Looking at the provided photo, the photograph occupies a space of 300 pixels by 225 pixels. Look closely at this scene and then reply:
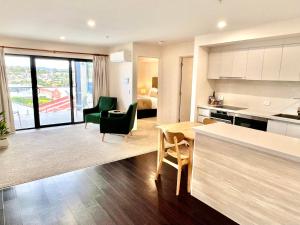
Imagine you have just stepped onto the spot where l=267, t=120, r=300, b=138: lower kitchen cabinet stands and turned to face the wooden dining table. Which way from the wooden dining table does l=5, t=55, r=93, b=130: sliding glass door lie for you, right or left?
right

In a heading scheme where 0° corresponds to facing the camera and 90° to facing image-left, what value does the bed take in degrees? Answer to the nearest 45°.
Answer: approximately 45°

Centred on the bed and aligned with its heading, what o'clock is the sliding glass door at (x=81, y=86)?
The sliding glass door is roughly at 1 o'clock from the bed.

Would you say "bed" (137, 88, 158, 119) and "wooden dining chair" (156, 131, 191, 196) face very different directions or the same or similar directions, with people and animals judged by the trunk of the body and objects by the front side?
very different directions

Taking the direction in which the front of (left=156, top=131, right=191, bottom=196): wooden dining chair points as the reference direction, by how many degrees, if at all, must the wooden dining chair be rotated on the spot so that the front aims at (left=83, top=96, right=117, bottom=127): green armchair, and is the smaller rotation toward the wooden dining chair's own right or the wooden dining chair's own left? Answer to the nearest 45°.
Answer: approximately 90° to the wooden dining chair's own left

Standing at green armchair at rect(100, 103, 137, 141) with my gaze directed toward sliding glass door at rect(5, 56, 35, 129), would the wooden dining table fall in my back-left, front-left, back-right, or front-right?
back-left

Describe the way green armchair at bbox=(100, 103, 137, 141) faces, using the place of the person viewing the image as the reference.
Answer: facing to the left of the viewer

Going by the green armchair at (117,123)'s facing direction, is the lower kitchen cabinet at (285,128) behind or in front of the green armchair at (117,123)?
behind

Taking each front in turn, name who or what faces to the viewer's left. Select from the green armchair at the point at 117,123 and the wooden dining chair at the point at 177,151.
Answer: the green armchair

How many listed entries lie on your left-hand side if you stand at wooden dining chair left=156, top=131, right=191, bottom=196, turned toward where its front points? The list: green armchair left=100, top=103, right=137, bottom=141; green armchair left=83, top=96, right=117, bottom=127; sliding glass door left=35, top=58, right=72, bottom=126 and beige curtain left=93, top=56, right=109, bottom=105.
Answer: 4

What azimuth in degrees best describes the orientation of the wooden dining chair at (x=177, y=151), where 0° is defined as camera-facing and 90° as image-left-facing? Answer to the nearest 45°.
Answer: approximately 225°
